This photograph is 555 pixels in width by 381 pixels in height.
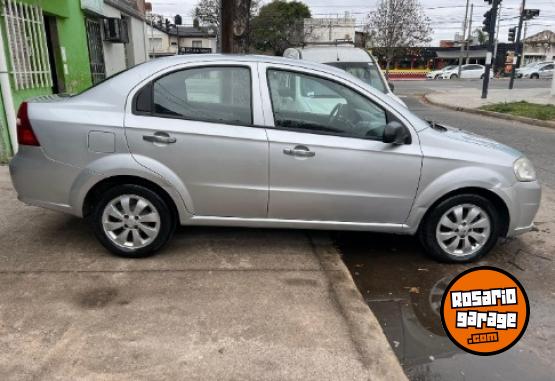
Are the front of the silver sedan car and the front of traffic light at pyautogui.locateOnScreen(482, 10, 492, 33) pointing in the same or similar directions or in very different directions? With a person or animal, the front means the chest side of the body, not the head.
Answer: very different directions

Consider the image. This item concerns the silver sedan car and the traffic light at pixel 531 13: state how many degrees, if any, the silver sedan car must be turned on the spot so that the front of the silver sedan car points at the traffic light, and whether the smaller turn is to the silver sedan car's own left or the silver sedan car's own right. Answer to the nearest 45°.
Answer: approximately 45° to the silver sedan car's own left

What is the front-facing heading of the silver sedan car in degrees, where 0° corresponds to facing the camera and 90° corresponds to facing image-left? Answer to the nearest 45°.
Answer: approximately 270°

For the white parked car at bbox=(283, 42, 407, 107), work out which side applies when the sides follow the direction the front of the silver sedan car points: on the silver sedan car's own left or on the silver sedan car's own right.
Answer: on the silver sedan car's own left

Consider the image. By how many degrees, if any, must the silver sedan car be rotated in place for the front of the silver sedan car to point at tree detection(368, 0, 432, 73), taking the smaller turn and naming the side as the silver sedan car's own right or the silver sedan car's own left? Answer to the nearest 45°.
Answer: approximately 90° to the silver sedan car's own left

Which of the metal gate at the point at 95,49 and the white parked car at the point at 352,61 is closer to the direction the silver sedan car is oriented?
the white parked car

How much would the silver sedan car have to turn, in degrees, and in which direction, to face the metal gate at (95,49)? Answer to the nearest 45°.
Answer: approximately 135° to its left

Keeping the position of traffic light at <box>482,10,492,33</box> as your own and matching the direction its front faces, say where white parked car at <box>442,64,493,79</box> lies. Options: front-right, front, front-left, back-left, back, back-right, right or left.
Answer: right
